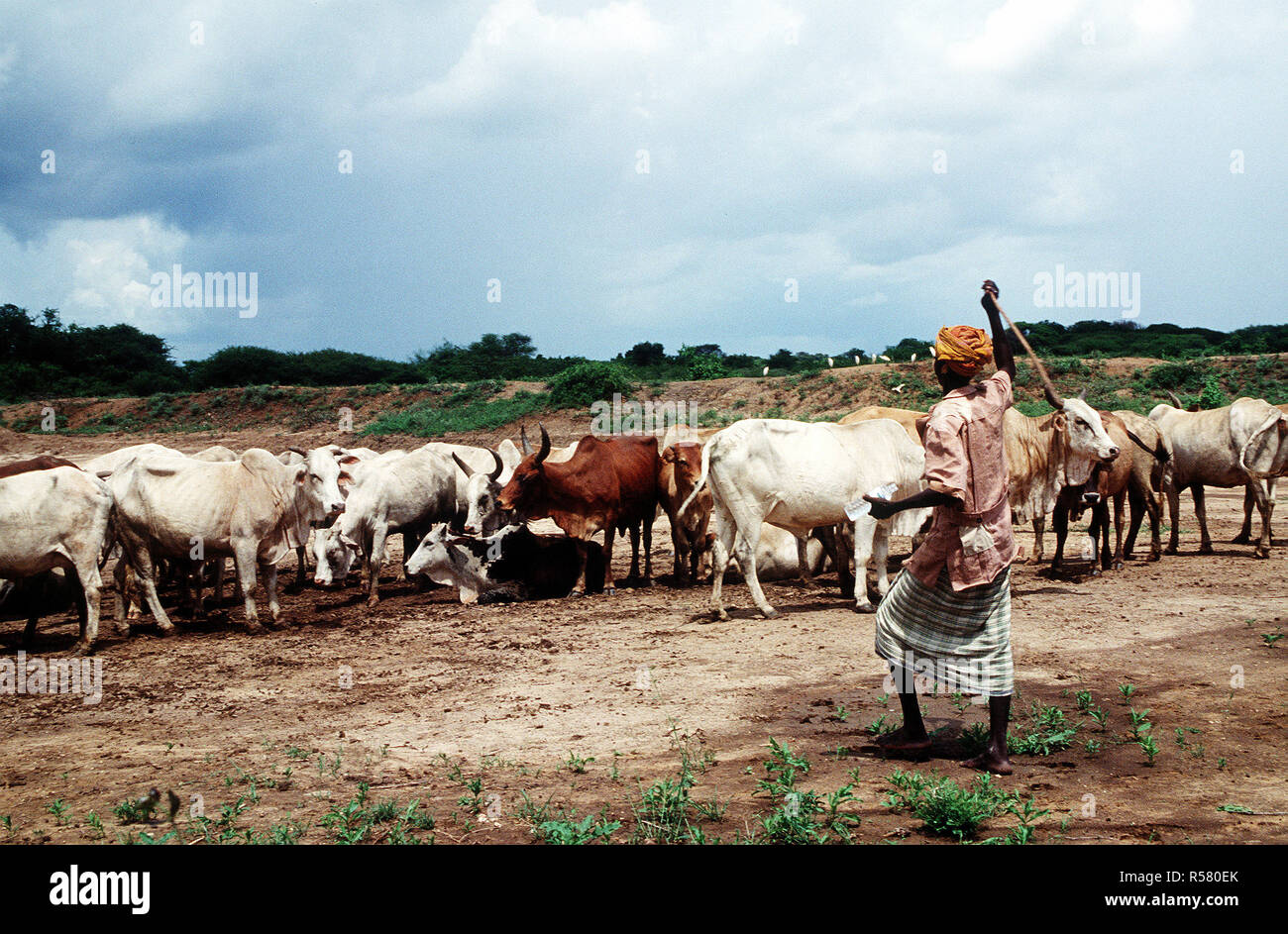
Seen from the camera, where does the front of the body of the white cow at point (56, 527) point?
to the viewer's left

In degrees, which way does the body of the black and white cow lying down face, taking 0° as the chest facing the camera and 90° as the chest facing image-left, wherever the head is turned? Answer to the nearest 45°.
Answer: approximately 90°

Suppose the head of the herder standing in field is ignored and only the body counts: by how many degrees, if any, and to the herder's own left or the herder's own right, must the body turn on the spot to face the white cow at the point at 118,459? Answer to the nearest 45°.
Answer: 0° — they already face it

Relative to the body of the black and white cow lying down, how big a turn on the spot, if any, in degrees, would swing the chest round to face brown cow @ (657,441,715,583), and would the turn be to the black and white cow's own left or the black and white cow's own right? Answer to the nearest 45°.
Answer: approximately 180°

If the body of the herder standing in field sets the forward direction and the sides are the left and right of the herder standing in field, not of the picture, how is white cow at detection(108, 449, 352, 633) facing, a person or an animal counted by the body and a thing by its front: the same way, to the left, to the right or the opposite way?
to the right

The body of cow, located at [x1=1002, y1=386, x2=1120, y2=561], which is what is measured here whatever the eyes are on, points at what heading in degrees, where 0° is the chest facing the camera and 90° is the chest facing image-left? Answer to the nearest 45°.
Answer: approximately 270°

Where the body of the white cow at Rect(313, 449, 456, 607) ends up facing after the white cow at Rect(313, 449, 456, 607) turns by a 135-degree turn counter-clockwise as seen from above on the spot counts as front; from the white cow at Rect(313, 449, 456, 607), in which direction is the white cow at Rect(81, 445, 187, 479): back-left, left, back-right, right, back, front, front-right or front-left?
back

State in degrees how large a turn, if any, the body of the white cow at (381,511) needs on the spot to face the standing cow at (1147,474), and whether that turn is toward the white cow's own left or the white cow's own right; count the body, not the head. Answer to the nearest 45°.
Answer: approximately 135° to the white cow's own left

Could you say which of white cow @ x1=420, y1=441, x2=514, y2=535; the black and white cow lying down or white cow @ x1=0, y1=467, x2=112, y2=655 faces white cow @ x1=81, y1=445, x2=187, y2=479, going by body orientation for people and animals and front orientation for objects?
the black and white cow lying down

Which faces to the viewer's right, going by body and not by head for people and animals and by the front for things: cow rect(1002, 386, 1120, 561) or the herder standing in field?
the cow
